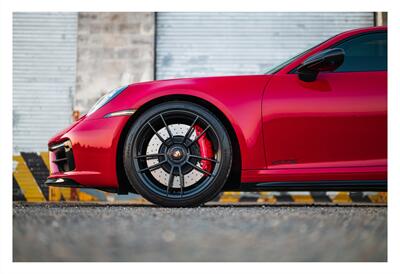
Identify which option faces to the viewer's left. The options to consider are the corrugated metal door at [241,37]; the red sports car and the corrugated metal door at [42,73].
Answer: the red sports car

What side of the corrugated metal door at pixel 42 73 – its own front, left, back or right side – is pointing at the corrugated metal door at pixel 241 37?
left

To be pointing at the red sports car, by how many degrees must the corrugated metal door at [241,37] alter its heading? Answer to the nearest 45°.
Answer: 0° — it already faces it

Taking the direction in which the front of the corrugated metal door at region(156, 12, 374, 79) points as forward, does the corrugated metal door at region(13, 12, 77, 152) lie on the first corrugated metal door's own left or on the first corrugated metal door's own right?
on the first corrugated metal door's own right

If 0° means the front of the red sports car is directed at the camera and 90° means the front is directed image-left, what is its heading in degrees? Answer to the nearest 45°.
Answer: approximately 90°

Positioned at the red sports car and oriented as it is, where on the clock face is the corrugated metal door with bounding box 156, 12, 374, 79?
The corrugated metal door is roughly at 3 o'clock from the red sports car.

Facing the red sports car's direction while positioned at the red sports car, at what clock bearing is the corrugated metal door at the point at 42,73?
The corrugated metal door is roughly at 2 o'clock from the red sports car.

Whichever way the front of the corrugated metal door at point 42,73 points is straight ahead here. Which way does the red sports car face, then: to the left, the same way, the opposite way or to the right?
to the right
